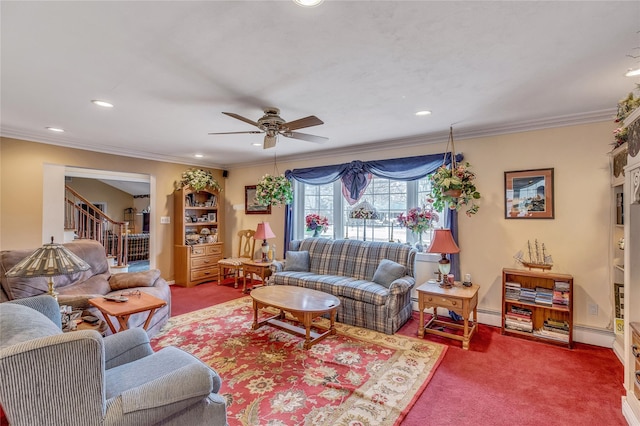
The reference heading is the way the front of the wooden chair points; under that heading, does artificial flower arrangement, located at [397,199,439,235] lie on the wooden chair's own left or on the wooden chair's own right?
on the wooden chair's own left

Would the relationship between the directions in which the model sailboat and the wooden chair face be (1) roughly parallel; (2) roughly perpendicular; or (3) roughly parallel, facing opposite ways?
roughly perpendicular

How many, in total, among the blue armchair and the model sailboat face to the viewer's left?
1

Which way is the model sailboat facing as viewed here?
to the viewer's left

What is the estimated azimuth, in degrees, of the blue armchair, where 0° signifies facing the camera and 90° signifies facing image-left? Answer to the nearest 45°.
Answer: approximately 225°

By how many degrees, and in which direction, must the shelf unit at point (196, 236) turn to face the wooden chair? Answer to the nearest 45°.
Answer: approximately 45° to its left

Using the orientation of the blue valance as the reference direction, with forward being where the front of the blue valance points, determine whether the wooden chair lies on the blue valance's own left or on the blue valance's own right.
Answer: on the blue valance's own right
